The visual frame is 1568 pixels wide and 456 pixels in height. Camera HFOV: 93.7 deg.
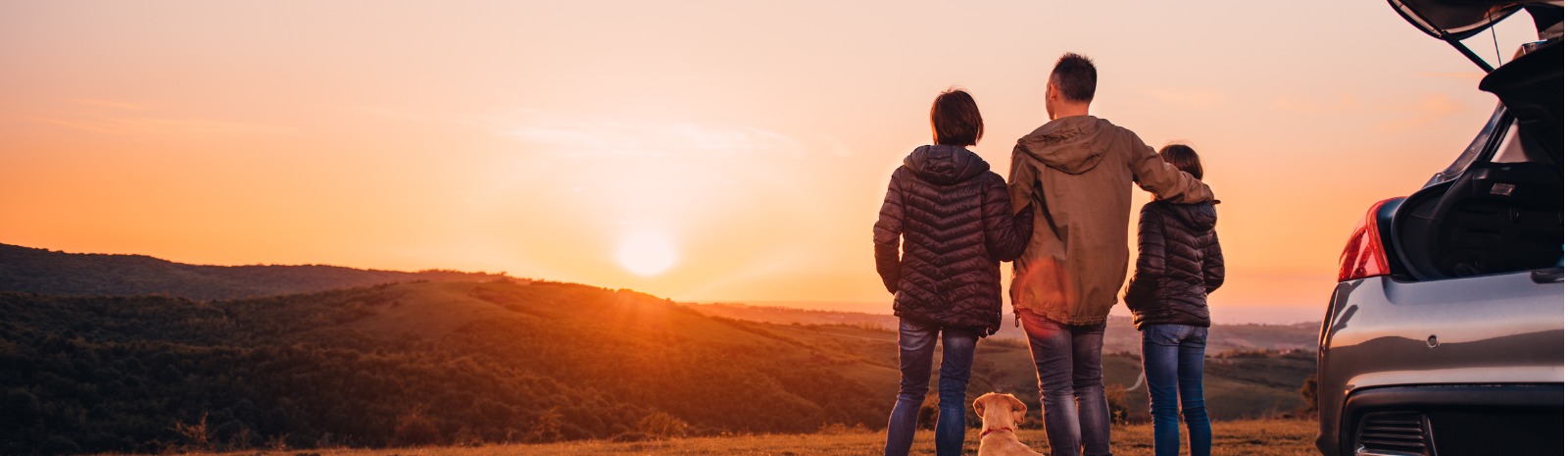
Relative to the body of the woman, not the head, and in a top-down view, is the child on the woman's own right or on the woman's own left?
on the woman's own right

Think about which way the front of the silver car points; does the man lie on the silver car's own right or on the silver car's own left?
on the silver car's own left

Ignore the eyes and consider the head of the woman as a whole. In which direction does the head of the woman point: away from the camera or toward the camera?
away from the camera

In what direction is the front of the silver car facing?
away from the camera

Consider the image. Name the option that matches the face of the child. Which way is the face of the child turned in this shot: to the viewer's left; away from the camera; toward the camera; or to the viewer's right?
away from the camera

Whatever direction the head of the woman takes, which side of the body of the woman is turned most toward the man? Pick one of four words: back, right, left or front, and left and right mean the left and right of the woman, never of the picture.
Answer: right

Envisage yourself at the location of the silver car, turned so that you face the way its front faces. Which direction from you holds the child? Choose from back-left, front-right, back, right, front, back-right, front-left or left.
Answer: front-left

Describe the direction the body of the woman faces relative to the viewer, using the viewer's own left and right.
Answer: facing away from the viewer
